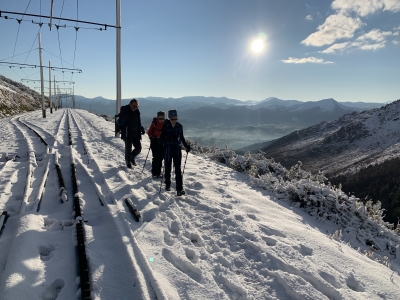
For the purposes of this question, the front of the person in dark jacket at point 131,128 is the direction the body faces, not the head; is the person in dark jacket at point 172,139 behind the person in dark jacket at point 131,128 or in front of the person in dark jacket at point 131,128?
in front

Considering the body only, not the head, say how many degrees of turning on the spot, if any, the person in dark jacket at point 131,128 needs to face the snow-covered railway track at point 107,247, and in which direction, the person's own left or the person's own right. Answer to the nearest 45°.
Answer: approximately 45° to the person's own right

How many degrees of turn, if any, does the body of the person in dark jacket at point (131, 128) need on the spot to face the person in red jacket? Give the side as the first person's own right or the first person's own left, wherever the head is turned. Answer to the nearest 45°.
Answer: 0° — they already face them

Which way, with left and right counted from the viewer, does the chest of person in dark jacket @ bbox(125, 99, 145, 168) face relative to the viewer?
facing the viewer and to the right of the viewer
